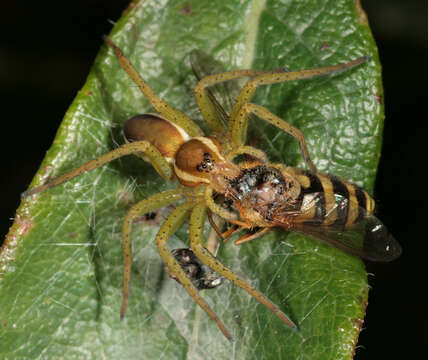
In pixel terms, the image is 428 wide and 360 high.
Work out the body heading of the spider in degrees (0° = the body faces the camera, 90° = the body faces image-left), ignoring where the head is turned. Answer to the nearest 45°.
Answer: approximately 315°
